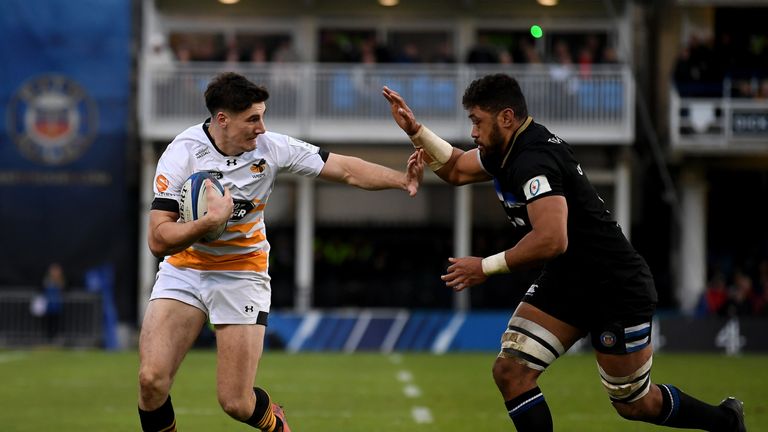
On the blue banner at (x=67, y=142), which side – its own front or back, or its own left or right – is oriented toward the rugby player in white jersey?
front

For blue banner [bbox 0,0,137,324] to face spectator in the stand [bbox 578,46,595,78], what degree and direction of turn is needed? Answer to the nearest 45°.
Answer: approximately 90° to its left

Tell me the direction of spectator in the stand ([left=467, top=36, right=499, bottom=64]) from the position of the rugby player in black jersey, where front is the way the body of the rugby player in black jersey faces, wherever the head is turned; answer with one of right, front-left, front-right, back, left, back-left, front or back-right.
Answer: right

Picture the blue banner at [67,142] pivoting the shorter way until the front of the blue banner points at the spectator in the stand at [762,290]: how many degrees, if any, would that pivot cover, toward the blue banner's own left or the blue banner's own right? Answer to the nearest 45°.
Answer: approximately 45° to the blue banner's own left

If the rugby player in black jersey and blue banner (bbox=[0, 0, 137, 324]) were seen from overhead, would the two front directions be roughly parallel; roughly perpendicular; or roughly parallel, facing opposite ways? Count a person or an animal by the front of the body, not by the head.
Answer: roughly perpendicular

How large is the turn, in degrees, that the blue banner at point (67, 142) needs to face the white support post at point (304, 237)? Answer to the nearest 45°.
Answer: approximately 90° to its left

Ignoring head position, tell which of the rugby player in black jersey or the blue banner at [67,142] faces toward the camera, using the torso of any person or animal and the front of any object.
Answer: the blue banner

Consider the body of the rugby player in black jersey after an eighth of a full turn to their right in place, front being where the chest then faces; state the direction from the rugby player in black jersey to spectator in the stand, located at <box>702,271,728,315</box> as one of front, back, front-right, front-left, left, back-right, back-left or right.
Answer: front-right

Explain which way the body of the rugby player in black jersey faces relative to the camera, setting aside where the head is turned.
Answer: to the viewer's left

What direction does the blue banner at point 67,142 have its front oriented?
toward the camera

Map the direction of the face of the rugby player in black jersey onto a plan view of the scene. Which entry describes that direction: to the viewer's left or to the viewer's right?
to the viewer's left
